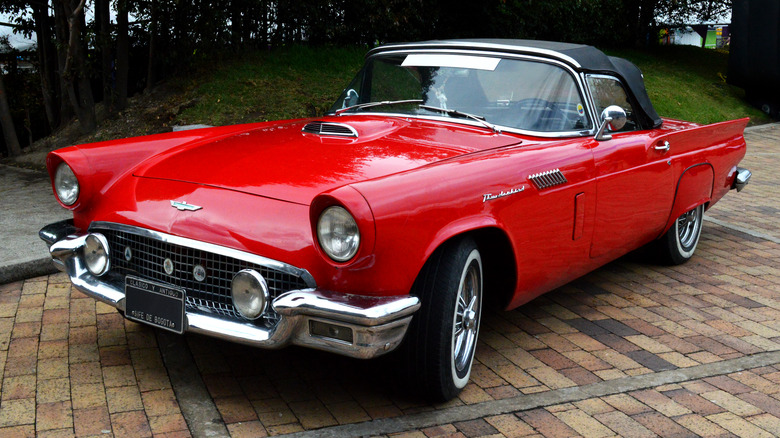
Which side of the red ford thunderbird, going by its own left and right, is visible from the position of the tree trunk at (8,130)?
right

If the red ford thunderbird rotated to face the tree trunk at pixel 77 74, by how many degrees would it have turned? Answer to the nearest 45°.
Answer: approximately 90° to its right

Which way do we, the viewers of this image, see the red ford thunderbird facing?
facing the viewer and to the left of the viewer

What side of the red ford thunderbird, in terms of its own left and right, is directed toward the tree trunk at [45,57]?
right

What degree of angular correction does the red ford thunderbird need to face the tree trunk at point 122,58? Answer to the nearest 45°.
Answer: approximately 90° to its right

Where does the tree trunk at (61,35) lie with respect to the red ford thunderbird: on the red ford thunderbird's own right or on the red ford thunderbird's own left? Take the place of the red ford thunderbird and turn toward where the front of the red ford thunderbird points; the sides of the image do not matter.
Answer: on the red ford thunderbird's own right

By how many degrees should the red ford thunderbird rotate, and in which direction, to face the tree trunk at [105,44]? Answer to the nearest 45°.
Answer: approximately 90° to its right
